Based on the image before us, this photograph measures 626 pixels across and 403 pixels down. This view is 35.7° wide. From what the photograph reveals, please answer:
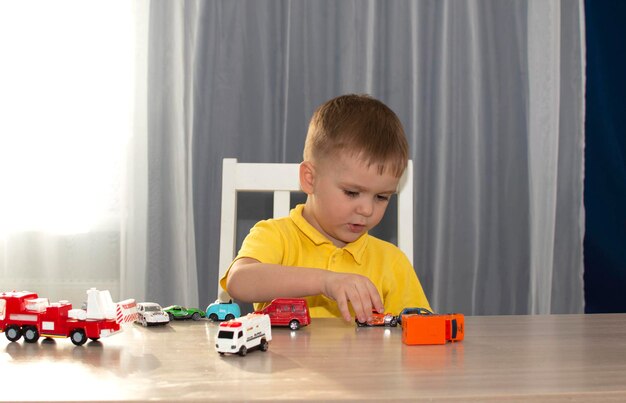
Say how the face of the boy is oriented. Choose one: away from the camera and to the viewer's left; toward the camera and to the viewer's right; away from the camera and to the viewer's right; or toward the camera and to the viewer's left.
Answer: toward the camera and to the viewer's right

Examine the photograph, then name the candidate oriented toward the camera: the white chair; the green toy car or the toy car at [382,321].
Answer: the white chair

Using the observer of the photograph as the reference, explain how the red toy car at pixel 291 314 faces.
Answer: facing to the left of the viewer

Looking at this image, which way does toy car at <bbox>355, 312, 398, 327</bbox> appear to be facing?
to the viewer's left

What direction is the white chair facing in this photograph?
toward the camera

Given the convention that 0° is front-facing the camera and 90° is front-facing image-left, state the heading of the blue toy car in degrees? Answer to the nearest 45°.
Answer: approximately 90°
